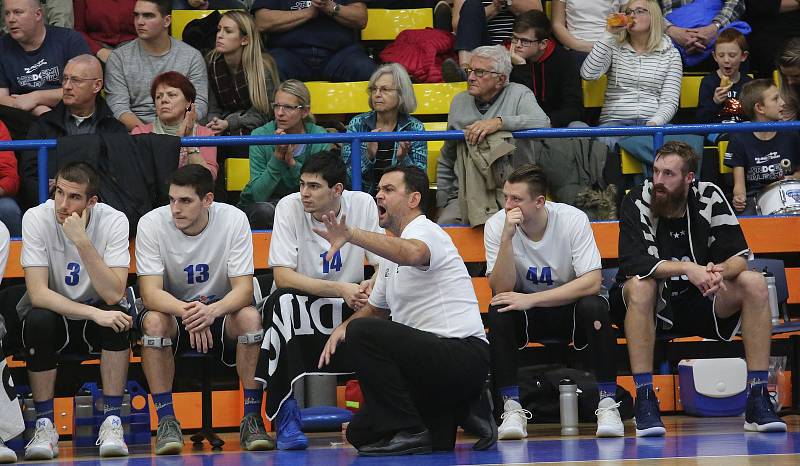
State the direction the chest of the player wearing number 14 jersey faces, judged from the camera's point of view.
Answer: toward the camera

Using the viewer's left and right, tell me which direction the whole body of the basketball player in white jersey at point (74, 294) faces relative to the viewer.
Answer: facing the viewer

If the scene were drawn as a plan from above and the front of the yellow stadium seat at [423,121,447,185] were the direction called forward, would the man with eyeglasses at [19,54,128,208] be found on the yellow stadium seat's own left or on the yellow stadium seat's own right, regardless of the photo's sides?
on the yellow stadium seat's own right

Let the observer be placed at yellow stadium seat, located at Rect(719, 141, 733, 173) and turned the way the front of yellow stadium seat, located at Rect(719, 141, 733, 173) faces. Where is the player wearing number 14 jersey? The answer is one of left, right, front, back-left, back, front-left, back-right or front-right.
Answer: front-right

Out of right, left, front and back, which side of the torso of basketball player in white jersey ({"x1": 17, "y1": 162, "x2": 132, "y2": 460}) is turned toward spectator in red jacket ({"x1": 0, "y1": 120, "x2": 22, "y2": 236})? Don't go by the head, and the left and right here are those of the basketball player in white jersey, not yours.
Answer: back

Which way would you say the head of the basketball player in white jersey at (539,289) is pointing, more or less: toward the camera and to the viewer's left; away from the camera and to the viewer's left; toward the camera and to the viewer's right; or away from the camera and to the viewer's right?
toward the camera and to the viewer's left

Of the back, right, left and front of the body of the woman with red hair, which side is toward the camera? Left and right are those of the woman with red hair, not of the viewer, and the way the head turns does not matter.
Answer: front

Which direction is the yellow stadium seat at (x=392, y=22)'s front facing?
toward the camera
